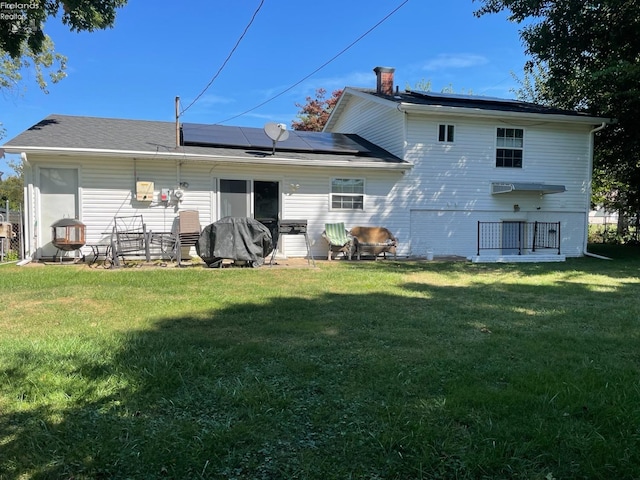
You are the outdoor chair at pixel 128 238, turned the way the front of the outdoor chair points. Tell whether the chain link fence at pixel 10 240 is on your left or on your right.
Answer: on your right

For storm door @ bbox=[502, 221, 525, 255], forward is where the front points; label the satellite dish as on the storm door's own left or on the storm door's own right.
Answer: on the storm door's own right

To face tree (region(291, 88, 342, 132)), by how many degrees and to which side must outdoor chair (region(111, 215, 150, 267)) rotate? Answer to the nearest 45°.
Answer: approximately 135° to its left

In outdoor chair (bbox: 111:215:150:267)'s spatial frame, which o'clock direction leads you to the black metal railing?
The black metal railing is roughly at 9 o'clock from the outdoor chair.

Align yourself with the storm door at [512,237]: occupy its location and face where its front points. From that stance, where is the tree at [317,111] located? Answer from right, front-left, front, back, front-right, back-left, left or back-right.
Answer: back-right

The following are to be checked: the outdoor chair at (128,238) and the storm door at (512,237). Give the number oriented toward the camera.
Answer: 2

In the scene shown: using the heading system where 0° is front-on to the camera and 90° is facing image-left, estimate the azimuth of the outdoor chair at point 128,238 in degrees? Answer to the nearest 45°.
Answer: approximately 0°

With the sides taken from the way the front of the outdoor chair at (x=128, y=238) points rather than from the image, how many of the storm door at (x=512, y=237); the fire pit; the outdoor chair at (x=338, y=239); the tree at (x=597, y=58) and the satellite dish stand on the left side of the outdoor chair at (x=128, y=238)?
4
